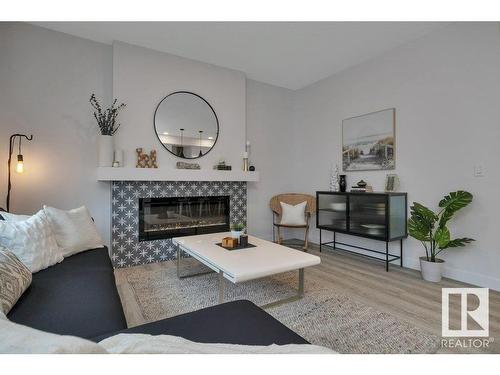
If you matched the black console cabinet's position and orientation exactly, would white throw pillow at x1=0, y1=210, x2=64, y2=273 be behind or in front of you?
in front

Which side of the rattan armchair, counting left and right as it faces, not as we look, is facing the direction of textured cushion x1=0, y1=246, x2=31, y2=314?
front

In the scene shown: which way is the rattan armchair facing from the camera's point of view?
toward the camera

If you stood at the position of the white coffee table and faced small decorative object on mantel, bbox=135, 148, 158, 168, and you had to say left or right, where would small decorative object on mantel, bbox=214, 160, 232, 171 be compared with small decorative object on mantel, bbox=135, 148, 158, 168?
right

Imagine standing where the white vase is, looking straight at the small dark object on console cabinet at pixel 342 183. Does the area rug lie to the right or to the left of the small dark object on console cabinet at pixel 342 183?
right

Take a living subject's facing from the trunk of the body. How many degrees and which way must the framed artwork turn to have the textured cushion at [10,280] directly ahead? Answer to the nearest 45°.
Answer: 0° — it already faces it

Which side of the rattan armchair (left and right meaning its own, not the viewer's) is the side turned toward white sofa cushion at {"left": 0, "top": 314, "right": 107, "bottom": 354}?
front

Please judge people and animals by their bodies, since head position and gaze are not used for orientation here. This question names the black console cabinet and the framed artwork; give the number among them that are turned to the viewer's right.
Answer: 0

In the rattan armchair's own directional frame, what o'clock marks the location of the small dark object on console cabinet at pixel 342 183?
The small dark object on console cabinet is roughly at 10 o'clock from the rattan armchair.

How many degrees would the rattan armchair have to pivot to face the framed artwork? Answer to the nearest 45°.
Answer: approximately 45° to its left

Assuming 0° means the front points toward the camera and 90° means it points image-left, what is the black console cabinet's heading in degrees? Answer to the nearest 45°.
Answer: approximately 45°

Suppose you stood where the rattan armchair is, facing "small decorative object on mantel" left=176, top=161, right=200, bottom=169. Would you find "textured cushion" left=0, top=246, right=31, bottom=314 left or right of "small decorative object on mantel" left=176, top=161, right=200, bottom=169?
left

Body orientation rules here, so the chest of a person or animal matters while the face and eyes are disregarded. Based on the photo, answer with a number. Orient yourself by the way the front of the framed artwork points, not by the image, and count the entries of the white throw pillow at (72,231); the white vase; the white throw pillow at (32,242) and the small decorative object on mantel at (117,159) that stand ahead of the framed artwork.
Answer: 4
